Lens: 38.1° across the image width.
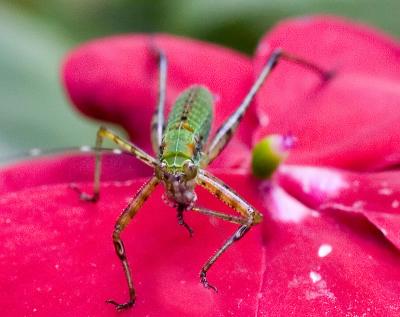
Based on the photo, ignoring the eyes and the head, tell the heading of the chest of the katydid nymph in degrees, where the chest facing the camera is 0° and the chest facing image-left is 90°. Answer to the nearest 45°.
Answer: approximately 0°
